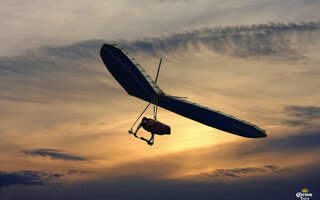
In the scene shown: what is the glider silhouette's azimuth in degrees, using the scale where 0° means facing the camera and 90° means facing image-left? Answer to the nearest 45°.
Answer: approximately 45°
